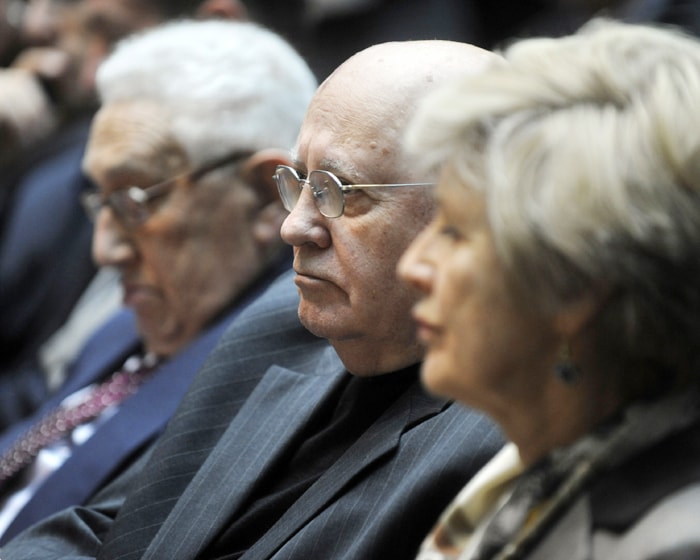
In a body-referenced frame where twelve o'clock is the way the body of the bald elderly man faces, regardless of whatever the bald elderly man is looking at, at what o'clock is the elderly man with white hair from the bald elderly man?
The elderly man with white hair is roughly at 4 o'clock from the bald elderly man.

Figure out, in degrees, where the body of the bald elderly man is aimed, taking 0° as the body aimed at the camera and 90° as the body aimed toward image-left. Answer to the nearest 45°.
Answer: approximately 45°

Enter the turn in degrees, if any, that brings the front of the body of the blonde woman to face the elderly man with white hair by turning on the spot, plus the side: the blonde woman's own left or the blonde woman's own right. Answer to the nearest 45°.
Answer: approximately 45° to the blonde woman's own right

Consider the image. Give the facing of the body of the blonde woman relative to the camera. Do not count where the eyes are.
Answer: to the viewer's left

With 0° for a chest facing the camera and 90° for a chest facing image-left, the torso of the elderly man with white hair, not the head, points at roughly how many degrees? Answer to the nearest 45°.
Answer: approximately 45°

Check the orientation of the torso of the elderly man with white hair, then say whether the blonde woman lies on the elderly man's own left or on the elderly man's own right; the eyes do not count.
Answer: on the elderly man's own left
